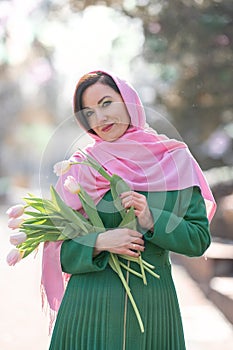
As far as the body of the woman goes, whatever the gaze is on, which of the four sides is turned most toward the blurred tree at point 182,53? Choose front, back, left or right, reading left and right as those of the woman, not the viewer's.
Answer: back

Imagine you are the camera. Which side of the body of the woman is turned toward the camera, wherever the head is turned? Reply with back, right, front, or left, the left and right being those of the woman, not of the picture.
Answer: front
